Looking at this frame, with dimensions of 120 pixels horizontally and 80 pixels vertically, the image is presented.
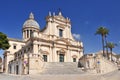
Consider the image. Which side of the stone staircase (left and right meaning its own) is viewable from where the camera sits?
front
